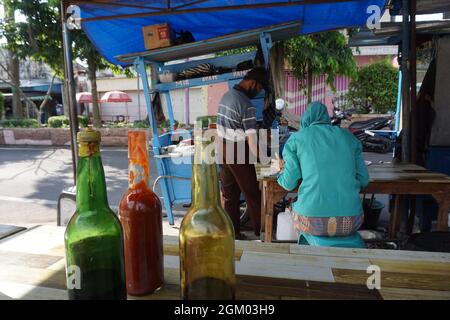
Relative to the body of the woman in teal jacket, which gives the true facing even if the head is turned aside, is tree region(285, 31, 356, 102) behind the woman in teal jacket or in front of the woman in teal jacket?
in front

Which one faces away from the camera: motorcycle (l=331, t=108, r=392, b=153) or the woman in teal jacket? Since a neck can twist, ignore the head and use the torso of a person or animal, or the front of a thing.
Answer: the woman in teal jacket

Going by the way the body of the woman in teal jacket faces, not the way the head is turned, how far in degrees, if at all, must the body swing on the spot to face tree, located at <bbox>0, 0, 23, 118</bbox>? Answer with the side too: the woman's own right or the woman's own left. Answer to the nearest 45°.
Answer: approximately 45° to the woman's own left

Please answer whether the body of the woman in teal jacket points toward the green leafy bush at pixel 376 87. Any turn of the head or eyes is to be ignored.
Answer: yes

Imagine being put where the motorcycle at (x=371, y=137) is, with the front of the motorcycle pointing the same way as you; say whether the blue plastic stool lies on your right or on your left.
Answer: on your left

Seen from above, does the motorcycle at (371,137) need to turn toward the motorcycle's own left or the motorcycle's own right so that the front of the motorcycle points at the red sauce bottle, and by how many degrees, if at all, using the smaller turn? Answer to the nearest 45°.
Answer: approximately 90° to the motorcycle's own left

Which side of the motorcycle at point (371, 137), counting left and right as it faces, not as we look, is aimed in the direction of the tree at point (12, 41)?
front

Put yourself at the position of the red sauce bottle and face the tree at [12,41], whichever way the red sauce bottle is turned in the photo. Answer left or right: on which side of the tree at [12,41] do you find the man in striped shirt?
right

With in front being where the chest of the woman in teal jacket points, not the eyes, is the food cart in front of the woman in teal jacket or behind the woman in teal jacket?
in front

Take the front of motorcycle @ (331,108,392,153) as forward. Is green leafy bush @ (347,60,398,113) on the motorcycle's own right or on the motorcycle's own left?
on the motorcycle's own right

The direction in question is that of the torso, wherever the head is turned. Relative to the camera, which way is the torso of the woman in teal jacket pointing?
away from the camera

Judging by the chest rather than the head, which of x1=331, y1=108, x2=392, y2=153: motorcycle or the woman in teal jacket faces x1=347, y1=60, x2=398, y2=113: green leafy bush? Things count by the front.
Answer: the woman in teal jacket

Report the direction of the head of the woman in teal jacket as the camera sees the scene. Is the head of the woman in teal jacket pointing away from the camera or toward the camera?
away from the camera

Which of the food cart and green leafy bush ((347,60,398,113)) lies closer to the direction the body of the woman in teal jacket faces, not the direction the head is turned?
the green leafy bush

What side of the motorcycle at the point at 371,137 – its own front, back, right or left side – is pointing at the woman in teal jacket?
left

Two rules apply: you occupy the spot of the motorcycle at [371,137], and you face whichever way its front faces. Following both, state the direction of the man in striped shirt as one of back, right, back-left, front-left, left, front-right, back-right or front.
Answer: left

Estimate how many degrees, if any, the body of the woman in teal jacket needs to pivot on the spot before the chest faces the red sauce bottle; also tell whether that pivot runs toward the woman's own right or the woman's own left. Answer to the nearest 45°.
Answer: approximately 180°

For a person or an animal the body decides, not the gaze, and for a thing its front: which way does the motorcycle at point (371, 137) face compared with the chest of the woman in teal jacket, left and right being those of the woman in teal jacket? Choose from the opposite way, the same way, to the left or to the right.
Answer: to the left

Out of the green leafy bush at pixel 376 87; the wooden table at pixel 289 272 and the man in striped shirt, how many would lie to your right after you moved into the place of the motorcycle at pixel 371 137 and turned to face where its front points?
1
